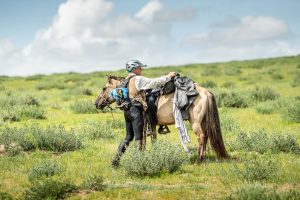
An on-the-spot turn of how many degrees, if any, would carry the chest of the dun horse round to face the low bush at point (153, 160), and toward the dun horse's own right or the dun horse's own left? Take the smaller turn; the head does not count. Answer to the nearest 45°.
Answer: approximately 45° to the dun horse's own left

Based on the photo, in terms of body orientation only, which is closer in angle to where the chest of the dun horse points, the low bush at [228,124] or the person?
the person

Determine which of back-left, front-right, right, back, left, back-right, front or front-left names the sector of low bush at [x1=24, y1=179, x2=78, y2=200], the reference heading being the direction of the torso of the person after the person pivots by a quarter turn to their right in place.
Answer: front-right

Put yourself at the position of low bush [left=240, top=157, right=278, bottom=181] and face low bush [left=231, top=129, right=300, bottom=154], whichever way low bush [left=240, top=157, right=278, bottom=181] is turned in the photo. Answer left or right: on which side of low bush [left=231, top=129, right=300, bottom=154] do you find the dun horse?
left

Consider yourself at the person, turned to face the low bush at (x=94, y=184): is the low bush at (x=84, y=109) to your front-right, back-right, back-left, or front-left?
back-right

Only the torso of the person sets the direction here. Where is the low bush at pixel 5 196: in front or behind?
behind

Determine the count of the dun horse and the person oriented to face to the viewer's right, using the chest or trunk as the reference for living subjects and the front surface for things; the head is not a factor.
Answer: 1

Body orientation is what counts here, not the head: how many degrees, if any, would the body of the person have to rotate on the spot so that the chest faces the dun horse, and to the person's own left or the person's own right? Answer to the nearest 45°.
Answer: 0° — they already face it

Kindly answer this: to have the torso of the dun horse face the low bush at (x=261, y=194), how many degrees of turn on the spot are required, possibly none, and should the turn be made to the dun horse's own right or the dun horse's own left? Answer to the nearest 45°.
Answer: approximately 90° to the dun horse's own left

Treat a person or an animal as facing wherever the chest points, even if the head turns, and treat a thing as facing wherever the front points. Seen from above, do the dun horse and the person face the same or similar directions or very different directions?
very different directions

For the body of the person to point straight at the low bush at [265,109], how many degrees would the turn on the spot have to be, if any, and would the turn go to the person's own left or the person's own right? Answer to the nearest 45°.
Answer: approximately 45° to the person's own left

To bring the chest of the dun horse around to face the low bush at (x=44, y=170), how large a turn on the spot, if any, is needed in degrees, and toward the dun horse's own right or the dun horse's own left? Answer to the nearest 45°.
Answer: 0° — it already faces it

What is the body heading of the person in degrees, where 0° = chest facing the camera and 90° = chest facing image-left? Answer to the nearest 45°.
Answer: approximately 270°

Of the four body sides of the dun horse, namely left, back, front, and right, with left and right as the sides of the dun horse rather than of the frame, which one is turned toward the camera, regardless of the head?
left
